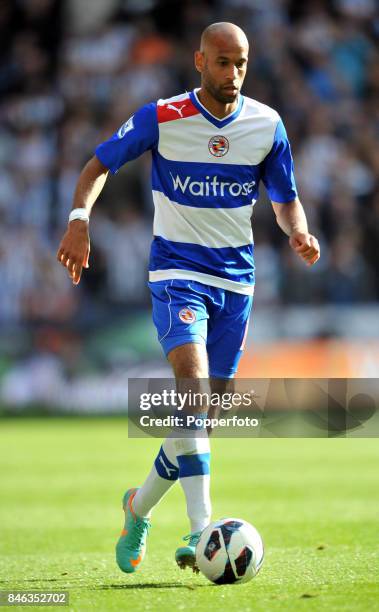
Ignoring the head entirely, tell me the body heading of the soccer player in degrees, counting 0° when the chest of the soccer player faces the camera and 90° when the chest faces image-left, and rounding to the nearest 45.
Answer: approximately 315°

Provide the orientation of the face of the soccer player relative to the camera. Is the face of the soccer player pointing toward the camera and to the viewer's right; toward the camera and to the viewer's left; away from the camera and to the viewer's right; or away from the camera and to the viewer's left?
toward the camera and to the viewer's right
